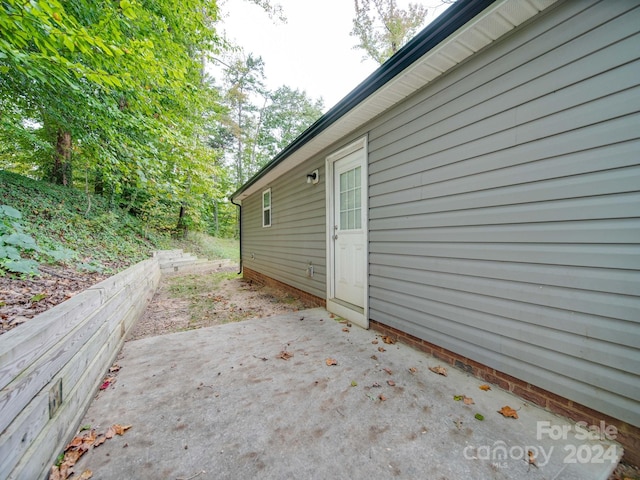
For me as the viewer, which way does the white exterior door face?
facing the viewer and to the left of the viewer

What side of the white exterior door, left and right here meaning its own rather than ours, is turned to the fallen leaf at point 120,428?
front

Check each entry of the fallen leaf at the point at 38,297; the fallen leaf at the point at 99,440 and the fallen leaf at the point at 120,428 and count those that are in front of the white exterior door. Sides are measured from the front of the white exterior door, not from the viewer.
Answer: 3

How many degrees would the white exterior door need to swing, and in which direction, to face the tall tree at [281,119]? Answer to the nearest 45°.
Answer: approximately 135° to its right

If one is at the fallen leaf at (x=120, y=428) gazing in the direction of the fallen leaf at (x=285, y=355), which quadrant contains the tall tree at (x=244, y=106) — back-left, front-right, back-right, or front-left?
front-left

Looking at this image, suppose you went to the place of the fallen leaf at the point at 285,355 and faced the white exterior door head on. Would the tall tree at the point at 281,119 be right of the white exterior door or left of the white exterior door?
left

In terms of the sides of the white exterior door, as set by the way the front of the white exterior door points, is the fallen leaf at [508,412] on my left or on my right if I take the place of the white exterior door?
on my left

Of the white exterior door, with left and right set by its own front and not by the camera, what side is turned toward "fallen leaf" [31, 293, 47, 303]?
front

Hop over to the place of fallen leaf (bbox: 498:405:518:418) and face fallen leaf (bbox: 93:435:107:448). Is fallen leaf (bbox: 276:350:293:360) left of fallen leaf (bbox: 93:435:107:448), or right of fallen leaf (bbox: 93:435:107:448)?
right

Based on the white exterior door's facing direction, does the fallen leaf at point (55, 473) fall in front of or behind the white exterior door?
in front

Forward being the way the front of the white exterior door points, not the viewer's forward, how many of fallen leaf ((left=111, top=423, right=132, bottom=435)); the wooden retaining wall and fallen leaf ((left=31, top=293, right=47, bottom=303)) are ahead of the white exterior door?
3
